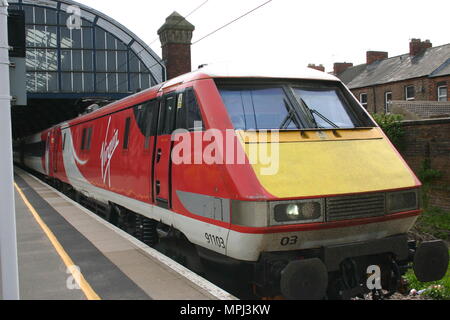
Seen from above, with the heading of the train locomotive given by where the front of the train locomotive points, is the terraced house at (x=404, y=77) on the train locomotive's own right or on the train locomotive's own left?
on the train locomotive's own left

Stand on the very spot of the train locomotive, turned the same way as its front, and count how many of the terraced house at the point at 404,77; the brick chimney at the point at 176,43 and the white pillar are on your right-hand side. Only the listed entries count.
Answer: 1

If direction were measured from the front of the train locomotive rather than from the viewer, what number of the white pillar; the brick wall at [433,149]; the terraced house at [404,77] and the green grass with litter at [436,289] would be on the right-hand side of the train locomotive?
1

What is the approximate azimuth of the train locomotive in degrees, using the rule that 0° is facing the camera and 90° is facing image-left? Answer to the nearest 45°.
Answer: approximately 315°

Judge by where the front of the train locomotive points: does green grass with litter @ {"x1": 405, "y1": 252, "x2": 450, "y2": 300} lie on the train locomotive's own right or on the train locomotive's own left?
on the train locomotive's own left

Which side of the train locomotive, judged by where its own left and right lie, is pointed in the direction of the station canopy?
back

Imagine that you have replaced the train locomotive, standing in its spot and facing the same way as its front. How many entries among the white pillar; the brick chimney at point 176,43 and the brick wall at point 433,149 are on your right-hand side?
1

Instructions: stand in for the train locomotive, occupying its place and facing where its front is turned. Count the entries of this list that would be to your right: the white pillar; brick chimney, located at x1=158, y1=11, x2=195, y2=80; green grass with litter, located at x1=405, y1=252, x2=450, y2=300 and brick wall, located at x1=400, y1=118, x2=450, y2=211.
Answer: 1

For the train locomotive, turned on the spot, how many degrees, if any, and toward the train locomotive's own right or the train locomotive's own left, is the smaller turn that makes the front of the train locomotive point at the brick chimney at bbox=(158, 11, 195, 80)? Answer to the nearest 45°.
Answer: approximately 135° to the train locomotive's own left

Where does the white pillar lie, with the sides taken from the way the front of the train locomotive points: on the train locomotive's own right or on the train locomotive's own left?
on the train locomotive's own right

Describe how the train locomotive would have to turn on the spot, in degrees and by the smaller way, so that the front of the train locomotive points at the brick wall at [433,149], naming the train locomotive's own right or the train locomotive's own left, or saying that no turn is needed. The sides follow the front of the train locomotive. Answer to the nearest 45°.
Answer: approximately 90° to the train locomotive's own left
